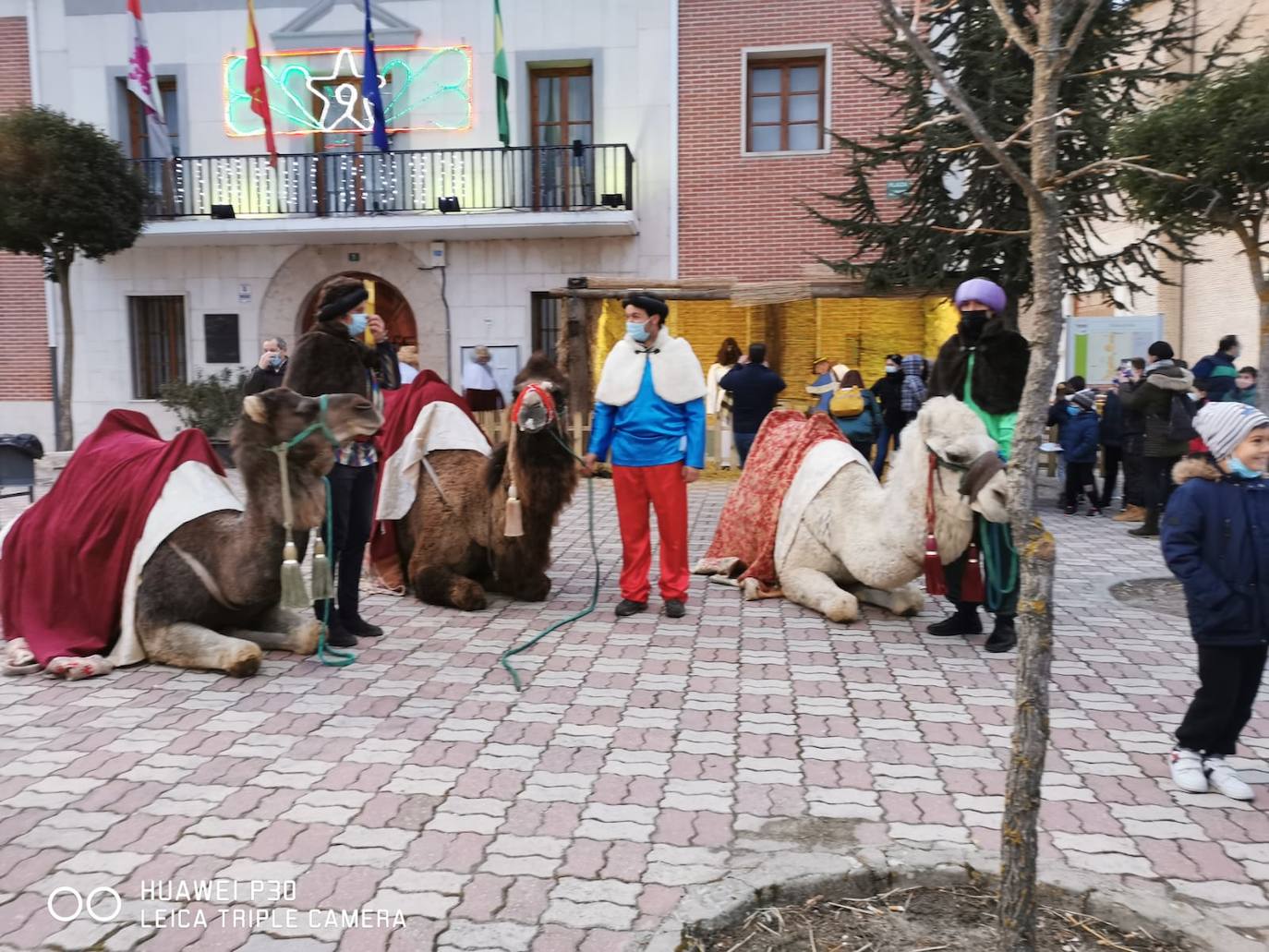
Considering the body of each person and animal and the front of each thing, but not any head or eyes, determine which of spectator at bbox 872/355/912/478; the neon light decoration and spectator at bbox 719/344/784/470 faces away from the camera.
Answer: spectator at bbox 719/344/784/470

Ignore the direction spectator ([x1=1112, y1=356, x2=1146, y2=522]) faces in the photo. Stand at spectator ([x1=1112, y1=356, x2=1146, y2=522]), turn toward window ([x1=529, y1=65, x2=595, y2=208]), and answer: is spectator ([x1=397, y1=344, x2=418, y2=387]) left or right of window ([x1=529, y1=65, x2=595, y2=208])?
left

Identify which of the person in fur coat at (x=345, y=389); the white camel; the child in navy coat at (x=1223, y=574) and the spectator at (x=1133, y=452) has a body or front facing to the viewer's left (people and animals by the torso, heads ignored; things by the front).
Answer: the spectator

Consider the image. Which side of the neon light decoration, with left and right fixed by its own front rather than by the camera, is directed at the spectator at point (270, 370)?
front

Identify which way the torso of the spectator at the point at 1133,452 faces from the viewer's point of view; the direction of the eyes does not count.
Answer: to the viewer's left

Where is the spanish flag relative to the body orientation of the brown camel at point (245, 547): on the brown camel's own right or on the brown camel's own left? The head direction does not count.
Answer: on the brown camel's own left

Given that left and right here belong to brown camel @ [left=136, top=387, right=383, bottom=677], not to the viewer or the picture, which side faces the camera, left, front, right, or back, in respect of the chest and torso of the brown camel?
right

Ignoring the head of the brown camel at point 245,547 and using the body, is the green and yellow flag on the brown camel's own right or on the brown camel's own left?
on the brown camel's own left

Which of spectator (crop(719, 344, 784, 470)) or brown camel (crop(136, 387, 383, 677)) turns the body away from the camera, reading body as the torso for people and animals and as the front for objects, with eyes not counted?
the spectator

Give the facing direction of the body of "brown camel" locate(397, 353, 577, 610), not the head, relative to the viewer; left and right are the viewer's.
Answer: facing the viewer and to the right of the viewer
